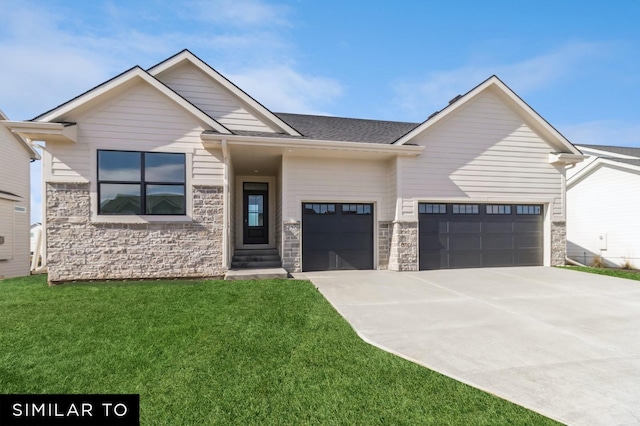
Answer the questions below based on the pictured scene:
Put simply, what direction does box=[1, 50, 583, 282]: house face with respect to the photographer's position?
facing the viewer

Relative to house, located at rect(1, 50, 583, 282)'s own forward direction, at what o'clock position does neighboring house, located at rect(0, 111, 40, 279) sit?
The neighboring house is roughly at 4 o'clock from the house.

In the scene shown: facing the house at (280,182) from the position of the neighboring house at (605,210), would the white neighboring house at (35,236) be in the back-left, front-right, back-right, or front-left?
front-right

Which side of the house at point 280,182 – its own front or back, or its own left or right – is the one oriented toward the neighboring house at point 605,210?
left

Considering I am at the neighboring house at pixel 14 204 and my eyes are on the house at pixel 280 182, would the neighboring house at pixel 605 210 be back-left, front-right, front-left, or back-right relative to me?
front-left

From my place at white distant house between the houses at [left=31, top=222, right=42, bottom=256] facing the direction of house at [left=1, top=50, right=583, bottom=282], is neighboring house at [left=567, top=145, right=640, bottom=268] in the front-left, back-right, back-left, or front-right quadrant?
front-left

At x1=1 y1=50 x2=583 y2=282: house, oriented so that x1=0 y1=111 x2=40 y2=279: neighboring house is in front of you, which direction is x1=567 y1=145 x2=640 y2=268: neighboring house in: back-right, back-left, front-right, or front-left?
back-right

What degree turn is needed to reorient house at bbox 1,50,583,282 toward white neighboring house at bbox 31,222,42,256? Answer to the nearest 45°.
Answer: approximately 135° to its right

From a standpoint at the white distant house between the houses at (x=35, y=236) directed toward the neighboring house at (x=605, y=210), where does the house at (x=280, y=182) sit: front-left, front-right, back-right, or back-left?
front-right
